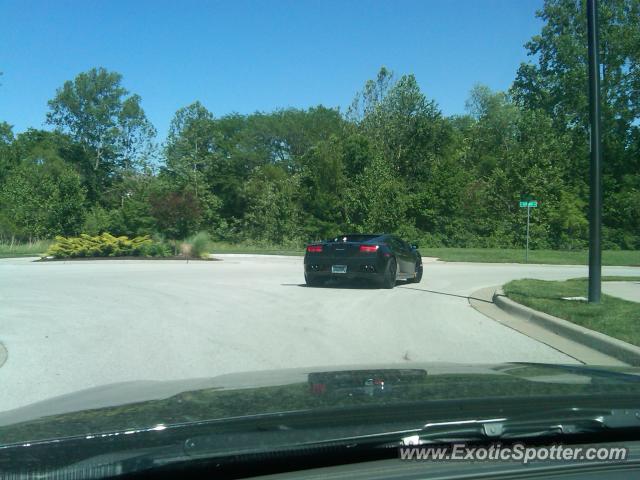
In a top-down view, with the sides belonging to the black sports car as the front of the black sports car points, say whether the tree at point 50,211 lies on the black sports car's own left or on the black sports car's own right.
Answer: on the black sports car's own left

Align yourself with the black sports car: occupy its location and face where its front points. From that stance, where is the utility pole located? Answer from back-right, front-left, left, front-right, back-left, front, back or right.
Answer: right

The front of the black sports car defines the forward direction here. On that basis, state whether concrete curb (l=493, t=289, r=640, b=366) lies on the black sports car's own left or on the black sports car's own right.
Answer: on the black sports car's own right

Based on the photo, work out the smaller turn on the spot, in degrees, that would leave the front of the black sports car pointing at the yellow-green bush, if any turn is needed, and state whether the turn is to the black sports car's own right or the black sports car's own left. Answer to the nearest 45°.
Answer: approximately 90° to the black sports car's own left

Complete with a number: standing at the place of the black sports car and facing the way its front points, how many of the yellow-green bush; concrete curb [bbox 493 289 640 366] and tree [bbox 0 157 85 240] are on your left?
2

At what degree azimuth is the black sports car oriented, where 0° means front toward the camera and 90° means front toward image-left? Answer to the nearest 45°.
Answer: approximately 225°

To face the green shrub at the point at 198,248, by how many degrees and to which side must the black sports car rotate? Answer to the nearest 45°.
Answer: approximately 90° to its left
